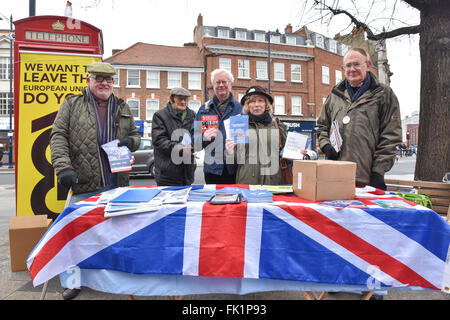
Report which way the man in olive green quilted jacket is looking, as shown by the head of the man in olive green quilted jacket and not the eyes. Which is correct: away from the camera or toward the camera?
toward the camera

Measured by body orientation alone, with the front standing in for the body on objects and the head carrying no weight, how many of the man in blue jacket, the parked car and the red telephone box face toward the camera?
2

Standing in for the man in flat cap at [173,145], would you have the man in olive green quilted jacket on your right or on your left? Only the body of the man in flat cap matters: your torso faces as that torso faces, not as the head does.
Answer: on your right

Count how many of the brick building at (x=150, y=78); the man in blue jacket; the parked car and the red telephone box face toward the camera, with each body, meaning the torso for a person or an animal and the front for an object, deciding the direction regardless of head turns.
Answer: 3

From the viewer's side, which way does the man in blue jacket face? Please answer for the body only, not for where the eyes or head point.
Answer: toward the camera

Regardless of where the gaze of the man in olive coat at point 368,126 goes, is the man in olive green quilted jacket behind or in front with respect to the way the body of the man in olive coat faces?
in front

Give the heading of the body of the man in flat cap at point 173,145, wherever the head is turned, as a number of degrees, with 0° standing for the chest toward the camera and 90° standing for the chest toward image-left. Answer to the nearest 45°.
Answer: approximately 315°
